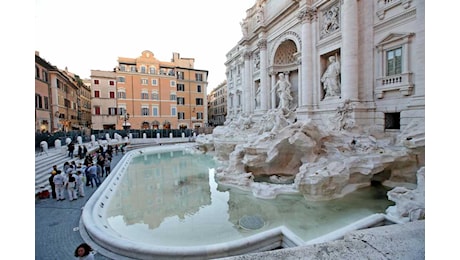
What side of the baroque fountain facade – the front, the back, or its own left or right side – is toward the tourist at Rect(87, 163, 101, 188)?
front

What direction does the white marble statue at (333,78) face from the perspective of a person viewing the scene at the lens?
facing the viewer and to the left of the viewer

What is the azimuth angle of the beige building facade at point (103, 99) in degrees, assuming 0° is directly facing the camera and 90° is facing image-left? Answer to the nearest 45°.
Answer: approximately 0°

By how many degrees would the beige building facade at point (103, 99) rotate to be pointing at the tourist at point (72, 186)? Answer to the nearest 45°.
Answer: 0° — it already faces them

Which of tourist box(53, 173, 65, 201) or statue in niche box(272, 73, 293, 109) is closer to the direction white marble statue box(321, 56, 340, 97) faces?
the tourist

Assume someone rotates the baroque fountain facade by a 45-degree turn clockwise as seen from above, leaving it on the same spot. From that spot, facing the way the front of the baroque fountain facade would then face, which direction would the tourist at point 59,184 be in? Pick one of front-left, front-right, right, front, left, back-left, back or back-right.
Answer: front-left

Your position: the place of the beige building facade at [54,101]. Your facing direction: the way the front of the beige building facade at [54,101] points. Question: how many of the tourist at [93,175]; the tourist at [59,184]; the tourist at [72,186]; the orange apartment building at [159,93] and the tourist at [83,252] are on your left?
1

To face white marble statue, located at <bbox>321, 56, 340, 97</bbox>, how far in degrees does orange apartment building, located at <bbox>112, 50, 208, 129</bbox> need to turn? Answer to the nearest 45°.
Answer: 0° — it already faces it

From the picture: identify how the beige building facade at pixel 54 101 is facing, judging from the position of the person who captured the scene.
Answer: facing the viewer and to the right of the viewer

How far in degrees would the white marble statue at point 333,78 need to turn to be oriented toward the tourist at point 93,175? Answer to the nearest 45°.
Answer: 0° — it already faces them

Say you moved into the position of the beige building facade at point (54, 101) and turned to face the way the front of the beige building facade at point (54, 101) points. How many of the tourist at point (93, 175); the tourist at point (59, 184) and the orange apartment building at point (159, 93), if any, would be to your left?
1

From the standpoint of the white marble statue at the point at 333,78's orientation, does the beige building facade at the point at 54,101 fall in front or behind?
in front

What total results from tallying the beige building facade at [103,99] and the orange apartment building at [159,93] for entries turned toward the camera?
2

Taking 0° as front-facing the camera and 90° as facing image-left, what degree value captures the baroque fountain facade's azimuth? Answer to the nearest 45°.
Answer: approximately 45°

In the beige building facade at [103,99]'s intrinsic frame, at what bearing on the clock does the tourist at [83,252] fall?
The tourist is roughly at 12 o'clock from the beige building facade.

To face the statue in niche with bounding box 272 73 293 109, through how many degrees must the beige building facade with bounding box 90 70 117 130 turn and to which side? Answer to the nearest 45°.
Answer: approximately 45° to its left

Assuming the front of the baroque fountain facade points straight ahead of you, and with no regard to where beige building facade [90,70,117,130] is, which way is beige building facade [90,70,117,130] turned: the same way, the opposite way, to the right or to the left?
to the left

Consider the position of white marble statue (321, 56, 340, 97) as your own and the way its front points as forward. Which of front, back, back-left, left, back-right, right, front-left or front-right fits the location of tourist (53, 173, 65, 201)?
front
